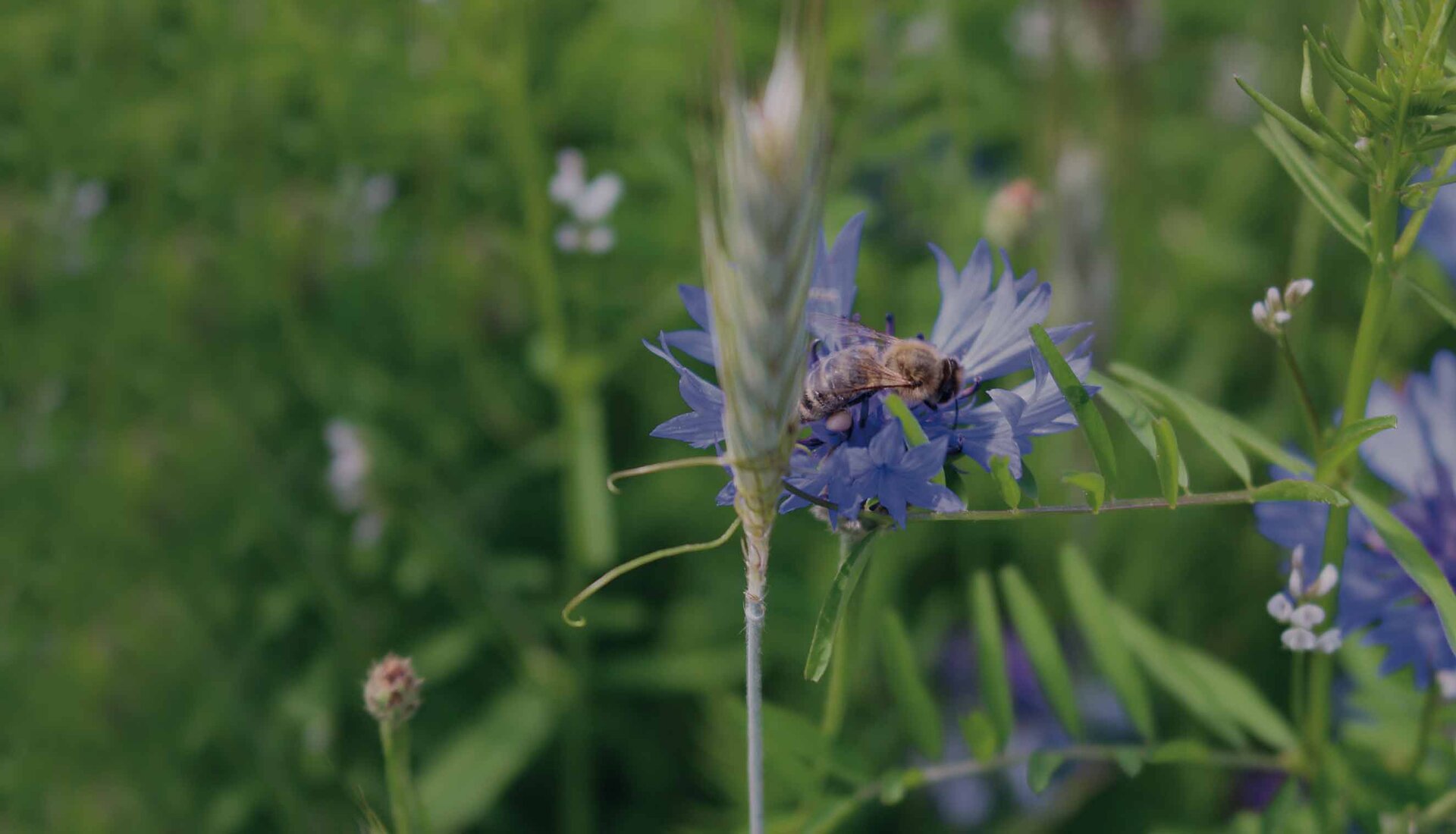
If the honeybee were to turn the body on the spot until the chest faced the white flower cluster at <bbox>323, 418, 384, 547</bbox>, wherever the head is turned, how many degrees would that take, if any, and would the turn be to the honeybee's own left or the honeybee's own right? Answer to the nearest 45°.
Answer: approximately 135° to the honeybee's own left

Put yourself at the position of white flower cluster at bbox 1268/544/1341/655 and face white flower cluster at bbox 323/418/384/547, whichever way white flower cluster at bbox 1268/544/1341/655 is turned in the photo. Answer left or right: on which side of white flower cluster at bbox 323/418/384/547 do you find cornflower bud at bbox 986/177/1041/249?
right

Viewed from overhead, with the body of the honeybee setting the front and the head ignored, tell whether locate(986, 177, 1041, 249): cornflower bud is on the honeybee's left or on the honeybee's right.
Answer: on the honeybee's left

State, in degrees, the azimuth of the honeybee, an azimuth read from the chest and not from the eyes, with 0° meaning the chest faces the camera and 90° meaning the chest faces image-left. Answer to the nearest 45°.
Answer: approximately 270°
